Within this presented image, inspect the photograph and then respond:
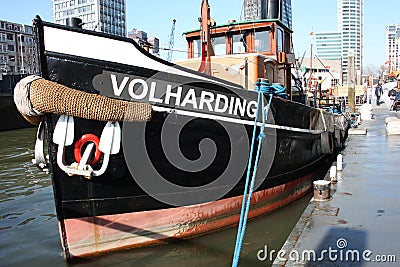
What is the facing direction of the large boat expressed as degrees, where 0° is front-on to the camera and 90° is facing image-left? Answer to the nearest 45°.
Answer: approximately 45°

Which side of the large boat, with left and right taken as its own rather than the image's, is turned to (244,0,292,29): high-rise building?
back

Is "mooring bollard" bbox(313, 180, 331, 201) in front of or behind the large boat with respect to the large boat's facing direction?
behind
